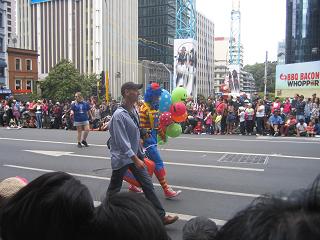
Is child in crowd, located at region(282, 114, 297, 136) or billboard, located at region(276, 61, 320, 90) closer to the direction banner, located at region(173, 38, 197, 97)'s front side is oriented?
the child in crowd

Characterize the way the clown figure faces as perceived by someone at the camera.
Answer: facing to the right of the viewer

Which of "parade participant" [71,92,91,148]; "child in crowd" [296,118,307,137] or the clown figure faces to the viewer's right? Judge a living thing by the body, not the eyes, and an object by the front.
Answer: the clown figure

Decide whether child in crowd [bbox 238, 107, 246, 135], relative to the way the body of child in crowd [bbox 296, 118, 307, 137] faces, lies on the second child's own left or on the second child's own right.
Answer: on the second child's own right

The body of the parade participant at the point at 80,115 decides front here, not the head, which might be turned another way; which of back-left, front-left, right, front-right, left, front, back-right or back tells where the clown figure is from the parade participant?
front

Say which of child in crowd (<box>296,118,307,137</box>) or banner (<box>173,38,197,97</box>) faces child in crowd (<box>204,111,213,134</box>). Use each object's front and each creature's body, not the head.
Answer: the banner

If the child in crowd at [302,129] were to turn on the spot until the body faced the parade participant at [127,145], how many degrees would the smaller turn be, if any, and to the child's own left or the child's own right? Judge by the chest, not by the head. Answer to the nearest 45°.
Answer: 0° — they already face them

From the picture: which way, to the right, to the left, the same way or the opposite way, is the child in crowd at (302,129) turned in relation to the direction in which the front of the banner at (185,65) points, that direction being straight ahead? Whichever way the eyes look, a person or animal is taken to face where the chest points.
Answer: the same way

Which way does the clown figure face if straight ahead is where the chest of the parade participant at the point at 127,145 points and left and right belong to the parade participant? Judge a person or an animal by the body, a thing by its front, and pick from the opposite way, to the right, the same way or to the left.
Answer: the same way

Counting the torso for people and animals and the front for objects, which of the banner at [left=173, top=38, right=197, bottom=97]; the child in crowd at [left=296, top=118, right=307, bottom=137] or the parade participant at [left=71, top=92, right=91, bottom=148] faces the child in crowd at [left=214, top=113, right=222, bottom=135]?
the banner

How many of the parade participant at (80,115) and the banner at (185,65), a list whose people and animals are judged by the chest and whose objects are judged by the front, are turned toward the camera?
2

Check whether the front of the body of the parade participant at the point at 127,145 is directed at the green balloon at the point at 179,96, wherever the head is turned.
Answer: no

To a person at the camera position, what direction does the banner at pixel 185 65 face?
facing the viewer

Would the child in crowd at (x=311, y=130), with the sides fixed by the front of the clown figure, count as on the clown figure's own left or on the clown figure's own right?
on the clown figure's own left

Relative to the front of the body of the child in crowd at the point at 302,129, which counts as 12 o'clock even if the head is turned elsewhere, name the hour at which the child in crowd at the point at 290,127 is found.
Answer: the child in crowd at the point at 290,127 is roughly at 4 o'clock from the child in crowd at the point at 302,129.

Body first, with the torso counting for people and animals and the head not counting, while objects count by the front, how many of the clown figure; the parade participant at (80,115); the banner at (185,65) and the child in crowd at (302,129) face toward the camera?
3
